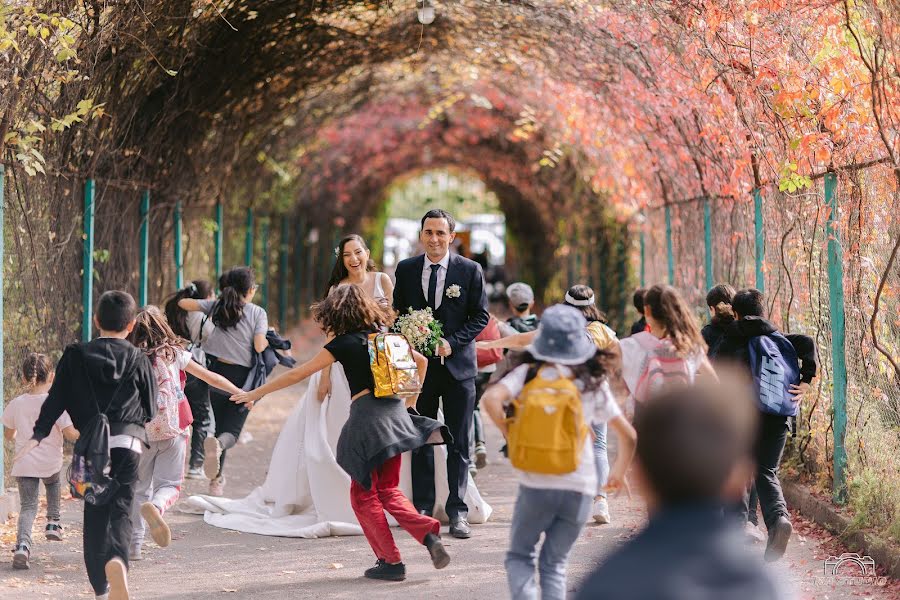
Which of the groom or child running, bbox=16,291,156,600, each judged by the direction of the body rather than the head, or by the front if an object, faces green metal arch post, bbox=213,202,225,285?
the child running

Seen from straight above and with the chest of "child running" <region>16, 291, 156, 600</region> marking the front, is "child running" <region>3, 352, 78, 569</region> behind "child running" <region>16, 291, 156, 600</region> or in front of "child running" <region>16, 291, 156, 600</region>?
in front

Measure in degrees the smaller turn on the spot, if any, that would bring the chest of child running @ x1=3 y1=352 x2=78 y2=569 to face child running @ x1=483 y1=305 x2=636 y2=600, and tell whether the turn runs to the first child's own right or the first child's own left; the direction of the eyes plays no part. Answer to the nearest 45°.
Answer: approximately 135° to the first child's own right

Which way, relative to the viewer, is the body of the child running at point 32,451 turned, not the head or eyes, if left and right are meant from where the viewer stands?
facing away from the viewer

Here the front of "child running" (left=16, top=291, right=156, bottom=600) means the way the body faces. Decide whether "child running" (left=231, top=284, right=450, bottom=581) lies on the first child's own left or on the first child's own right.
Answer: on the first child's own right

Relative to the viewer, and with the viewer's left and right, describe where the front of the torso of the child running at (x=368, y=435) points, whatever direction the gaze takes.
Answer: facing away from the viewer and to the left of the viewer

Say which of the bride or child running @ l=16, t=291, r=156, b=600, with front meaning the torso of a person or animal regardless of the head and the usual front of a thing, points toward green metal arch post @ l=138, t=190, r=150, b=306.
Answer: the child running

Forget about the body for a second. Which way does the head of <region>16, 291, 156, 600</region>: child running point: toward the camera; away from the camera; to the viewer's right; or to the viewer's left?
away from the camera

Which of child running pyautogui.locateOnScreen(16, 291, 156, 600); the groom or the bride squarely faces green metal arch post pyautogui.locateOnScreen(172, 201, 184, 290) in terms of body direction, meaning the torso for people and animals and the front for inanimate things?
the child running

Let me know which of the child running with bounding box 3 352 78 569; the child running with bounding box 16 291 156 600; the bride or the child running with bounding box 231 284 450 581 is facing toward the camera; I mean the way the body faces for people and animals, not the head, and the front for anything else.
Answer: the bride

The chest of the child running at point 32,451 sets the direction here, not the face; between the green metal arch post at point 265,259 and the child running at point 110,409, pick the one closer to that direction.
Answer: the green metal arch post

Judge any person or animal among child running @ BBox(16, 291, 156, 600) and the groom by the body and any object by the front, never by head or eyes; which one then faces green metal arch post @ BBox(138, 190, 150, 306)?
the child running

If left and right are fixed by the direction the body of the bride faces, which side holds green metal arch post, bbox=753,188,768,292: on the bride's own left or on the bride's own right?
on the bride's own left

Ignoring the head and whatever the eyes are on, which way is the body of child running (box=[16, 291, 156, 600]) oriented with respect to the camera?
away from the camera

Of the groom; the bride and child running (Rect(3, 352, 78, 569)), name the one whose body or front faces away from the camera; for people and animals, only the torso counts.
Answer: the child running
